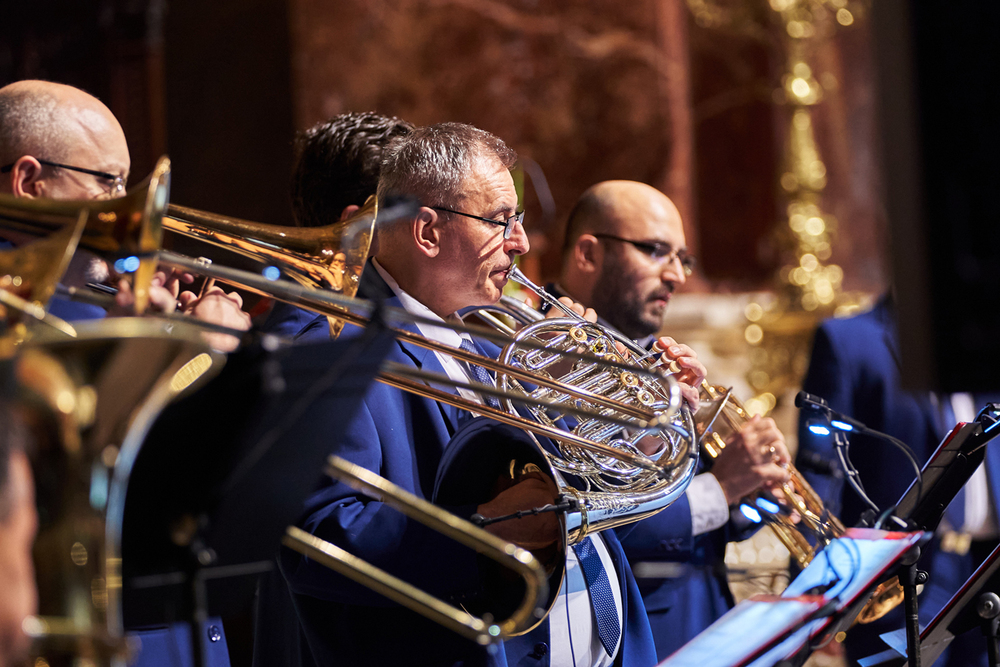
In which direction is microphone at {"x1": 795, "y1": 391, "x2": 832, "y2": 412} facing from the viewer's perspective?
to the viewer's left

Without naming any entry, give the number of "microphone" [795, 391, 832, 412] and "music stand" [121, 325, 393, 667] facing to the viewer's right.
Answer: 0

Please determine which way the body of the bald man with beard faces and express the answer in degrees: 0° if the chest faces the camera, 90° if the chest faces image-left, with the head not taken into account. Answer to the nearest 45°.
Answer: approximately 315°

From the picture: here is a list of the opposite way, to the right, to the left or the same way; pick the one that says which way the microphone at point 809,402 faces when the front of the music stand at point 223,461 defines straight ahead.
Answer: the same way

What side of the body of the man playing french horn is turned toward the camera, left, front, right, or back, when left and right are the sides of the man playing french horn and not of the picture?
right

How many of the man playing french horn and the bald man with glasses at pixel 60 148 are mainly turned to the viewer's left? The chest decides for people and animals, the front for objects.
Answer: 0

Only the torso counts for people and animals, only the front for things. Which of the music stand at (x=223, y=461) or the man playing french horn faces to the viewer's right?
the man playing french horn

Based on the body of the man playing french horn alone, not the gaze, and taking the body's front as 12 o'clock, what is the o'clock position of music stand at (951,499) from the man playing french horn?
The music stand is roughly at 12 o'clock from the man playing french horn.

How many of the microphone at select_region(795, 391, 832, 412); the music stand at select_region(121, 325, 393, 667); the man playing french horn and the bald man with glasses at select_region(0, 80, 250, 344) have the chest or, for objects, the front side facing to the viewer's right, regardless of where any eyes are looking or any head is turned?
2

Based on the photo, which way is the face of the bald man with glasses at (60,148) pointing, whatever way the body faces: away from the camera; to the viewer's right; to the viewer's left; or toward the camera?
to the viewer's right

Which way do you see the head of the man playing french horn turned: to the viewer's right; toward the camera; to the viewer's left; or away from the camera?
to the viewer's right

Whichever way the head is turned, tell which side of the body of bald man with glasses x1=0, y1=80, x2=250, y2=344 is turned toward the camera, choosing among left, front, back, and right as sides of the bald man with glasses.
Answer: right

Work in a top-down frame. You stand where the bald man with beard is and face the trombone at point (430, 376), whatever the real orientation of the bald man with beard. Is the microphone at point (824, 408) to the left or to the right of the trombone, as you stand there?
left

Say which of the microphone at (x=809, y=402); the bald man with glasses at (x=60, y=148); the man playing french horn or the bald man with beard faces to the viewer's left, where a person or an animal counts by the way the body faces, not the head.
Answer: the microphone
